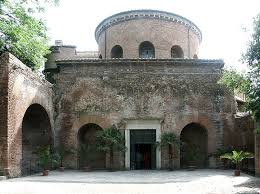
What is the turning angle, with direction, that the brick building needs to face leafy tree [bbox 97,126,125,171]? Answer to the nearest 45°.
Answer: approximately 45° to its right

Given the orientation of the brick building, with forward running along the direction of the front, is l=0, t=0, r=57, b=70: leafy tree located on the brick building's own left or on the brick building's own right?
on the brick building's own right

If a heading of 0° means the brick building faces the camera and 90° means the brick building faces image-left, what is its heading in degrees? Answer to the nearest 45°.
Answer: approximately 0°
